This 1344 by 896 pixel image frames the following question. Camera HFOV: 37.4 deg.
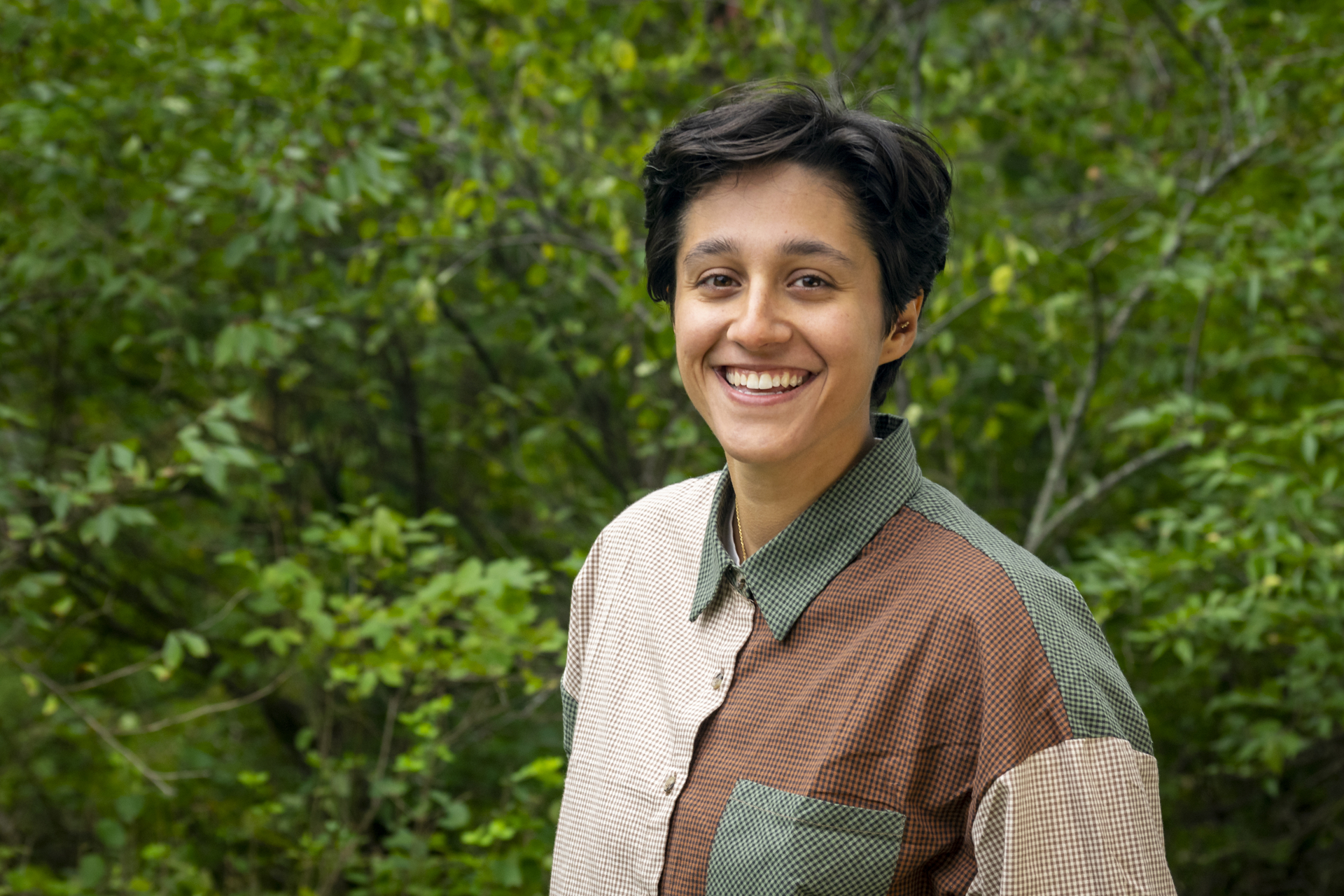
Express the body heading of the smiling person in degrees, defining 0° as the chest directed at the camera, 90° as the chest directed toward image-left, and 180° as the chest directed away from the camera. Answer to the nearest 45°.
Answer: approximately 45°
